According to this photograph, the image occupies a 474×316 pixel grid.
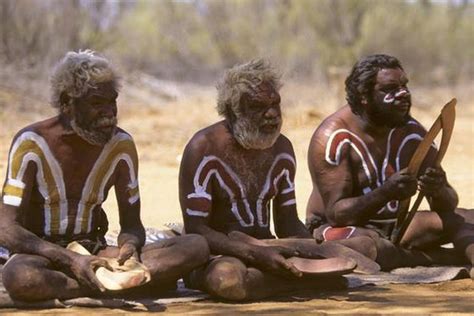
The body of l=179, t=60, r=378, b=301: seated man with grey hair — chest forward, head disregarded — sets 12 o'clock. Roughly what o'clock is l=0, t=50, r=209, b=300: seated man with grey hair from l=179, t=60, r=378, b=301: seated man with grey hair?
l=0, t=50, r=209, b=300: seated man with grey hair is roughly at 4 o'clock from l=179, t=60, r=378, b=301: seated man with grey hair.

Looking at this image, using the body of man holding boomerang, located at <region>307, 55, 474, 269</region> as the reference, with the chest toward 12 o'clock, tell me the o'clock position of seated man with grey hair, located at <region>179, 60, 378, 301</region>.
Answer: The seated man with grey hair is roughly at 3 o'clock from the man holding boomerang.

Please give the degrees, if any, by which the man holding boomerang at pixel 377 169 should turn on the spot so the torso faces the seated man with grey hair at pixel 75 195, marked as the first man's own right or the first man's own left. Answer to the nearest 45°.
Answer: approximately 90° to the first man's own right

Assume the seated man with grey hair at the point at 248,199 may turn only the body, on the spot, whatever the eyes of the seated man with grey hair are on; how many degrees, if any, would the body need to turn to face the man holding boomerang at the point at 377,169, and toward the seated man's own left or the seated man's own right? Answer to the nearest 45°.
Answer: approximately 90° to the seated man's own left

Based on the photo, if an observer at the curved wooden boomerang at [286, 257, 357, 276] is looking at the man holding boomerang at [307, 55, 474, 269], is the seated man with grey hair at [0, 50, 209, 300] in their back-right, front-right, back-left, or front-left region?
back-left

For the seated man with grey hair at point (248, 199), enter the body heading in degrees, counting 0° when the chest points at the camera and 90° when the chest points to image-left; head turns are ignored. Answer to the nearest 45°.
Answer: approximately 315°

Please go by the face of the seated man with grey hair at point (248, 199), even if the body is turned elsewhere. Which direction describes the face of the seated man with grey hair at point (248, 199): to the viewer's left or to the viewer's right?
to the viewer's right

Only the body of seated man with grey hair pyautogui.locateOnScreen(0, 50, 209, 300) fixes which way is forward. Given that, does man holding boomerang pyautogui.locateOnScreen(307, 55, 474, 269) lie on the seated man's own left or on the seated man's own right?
on the seated man's own left
